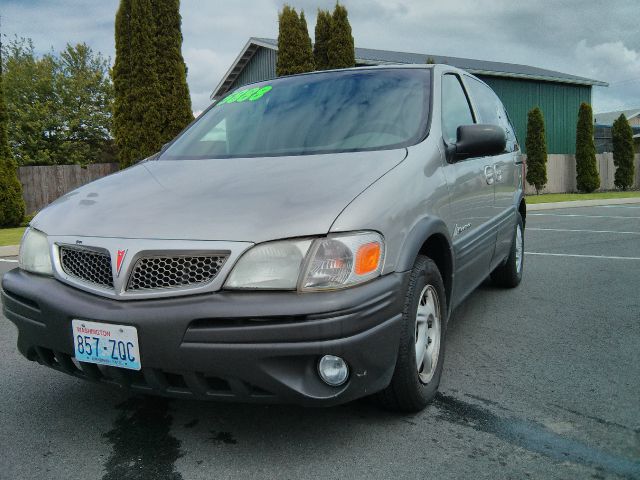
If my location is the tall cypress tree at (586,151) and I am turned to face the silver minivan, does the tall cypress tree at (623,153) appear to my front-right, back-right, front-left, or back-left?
back-left

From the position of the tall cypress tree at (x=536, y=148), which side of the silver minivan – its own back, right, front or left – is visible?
back

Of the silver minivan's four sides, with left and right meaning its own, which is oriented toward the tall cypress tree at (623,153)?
back

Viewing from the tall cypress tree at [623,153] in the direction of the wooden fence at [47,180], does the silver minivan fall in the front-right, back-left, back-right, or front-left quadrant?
front-left

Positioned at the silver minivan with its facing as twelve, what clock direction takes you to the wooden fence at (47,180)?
The wooden fence is roughly at 4 o'clock from the silver minivan.

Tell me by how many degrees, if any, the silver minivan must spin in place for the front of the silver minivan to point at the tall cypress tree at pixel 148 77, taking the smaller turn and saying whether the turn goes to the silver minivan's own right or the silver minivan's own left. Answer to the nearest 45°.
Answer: approximately 135° to the silver minivan's own right

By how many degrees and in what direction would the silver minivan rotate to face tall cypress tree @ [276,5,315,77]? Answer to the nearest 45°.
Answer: approximately 135° to its right

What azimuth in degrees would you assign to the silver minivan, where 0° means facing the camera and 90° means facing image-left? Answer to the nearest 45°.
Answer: approximately 45°

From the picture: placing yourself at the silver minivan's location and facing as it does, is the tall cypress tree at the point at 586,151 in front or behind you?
behind

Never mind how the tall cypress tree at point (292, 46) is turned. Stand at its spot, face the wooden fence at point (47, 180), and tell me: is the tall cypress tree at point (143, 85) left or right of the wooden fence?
left

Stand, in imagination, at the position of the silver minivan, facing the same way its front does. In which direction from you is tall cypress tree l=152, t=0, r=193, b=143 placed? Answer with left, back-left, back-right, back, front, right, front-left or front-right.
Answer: back-right

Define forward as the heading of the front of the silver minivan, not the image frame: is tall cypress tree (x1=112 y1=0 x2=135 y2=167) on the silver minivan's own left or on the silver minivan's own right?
on the silver minivan's own right

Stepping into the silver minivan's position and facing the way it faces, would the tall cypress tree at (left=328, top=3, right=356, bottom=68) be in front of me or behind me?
behind

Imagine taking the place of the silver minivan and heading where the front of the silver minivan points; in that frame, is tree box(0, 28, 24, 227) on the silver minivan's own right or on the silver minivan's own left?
on the silver minivan's own right

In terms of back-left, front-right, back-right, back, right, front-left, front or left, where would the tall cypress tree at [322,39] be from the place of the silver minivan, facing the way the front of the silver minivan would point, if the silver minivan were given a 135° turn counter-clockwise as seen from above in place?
left
